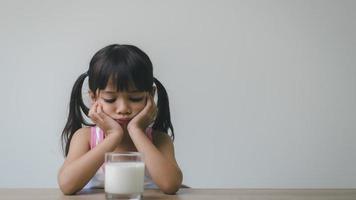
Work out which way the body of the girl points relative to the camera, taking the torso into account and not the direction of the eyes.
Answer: toward the camera
